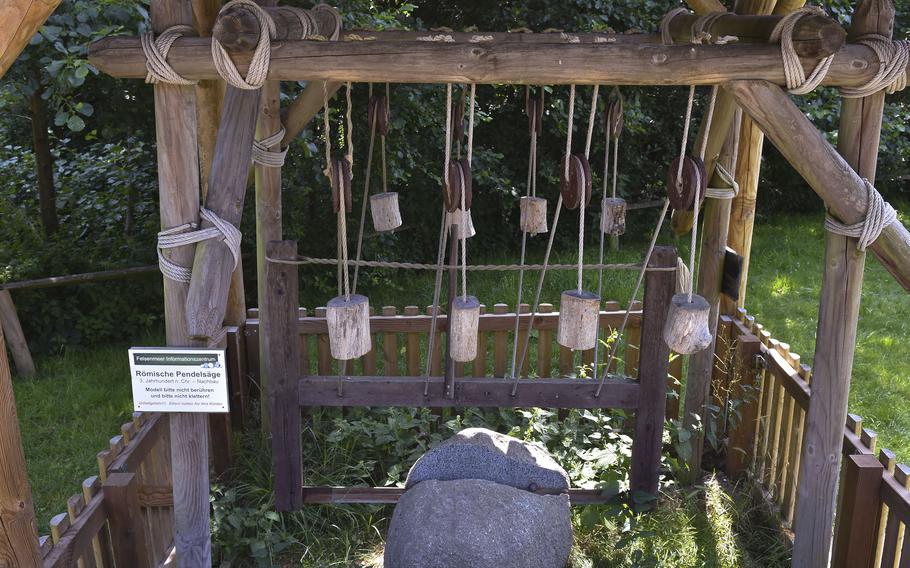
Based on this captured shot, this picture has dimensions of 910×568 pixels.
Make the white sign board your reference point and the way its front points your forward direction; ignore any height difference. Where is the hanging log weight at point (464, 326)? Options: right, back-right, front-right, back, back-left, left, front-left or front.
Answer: left

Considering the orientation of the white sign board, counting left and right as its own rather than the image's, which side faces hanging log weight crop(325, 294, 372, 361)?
left

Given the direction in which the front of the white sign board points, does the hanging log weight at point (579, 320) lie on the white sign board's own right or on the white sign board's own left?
on the white sign board's own left

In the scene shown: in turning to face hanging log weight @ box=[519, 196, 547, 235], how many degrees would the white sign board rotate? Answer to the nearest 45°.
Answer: approximately 135° to its left

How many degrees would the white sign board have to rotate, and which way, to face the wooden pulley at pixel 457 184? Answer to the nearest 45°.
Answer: approximately 90° to its left

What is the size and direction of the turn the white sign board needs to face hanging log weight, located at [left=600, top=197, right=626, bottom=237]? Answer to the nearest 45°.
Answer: approximately 90° to its left

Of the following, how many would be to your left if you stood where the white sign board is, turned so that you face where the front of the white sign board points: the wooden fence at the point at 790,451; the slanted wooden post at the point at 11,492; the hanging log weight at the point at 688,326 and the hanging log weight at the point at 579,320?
3

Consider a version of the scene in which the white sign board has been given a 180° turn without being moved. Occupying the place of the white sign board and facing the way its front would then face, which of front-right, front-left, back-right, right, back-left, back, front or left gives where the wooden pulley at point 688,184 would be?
right

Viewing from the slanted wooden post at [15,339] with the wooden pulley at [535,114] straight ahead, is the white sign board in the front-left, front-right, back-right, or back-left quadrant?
front-right

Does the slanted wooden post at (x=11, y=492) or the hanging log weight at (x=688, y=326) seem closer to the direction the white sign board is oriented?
the slanted wooden post

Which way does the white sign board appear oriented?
toward the camera

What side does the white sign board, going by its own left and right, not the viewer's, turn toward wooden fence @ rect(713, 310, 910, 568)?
left

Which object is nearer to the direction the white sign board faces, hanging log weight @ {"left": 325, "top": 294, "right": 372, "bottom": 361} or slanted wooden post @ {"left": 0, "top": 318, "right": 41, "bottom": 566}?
the slanted wooden post
